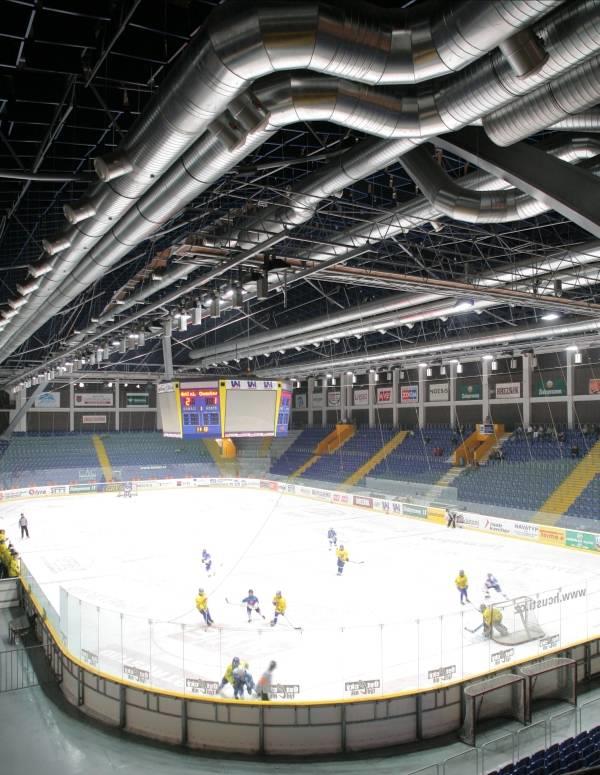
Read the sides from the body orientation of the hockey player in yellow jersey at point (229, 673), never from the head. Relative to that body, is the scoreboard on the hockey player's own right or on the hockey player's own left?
on the hockey player's own left

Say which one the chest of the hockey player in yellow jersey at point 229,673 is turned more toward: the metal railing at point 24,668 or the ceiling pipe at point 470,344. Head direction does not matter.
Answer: the ceiling pipe

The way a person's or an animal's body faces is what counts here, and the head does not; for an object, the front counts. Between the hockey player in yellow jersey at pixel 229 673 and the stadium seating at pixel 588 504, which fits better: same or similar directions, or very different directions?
very different directions
